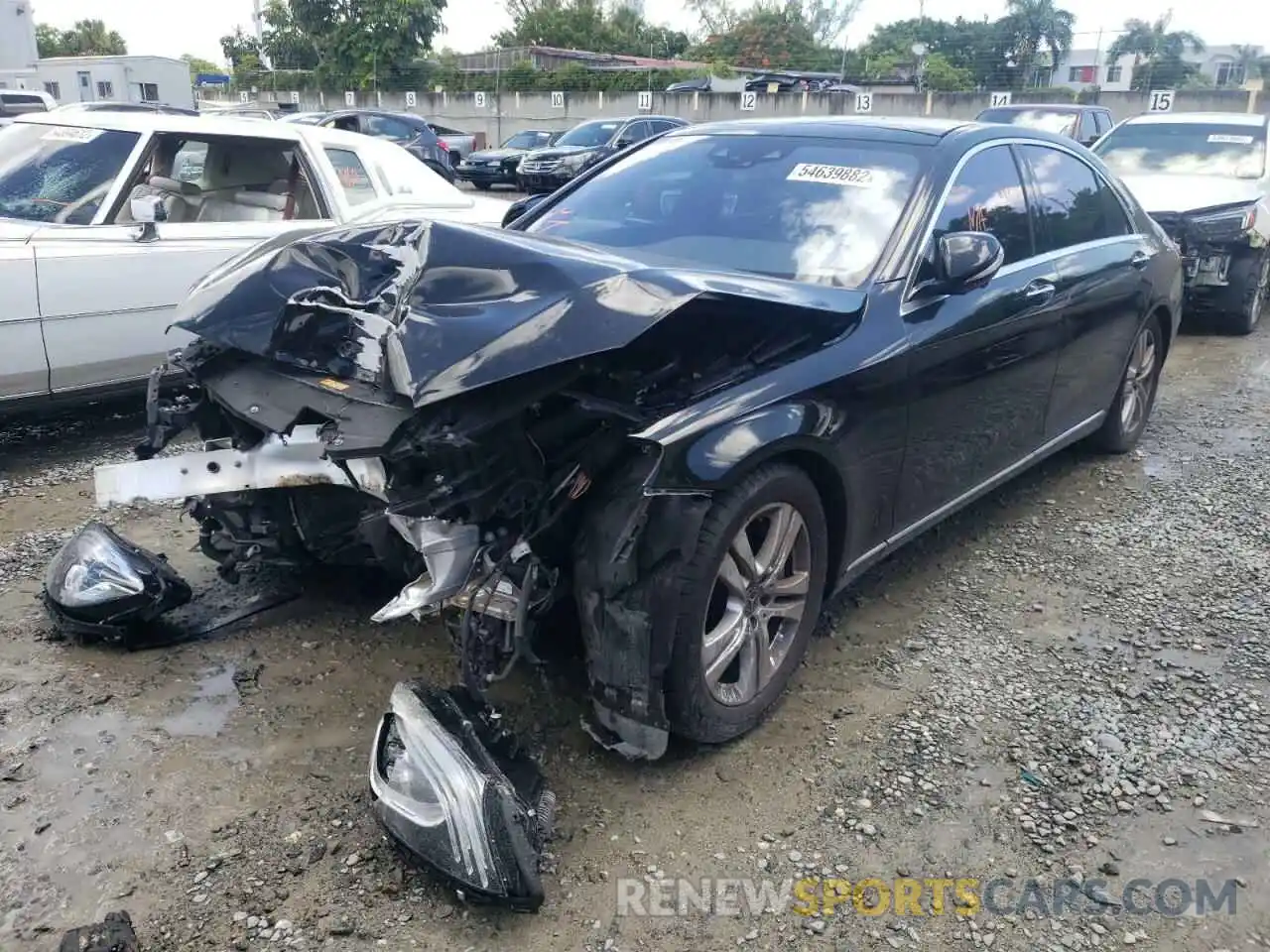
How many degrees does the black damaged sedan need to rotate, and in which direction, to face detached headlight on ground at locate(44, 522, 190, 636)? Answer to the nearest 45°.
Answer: approximately 45° to its right

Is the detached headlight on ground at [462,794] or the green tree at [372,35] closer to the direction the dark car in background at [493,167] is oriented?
the detached headlight on ground

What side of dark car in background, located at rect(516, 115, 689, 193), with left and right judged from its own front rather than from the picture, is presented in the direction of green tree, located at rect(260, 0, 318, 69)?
right

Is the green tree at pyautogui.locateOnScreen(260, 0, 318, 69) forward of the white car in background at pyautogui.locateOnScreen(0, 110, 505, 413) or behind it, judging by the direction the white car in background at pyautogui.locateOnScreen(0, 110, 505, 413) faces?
behind

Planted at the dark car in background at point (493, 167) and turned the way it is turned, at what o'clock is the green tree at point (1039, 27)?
The green tree is roughly at 6 o'clock from the dark car in background.

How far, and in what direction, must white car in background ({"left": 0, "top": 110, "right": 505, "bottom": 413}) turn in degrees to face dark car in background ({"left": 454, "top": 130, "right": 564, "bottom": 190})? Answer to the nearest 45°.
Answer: approximately 135° to its right

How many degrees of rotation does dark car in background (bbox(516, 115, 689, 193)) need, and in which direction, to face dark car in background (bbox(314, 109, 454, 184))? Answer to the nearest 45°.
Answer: approximately 45° to its right

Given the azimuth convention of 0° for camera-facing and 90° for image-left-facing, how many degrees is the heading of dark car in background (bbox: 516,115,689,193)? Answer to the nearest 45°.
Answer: approximately 45°
